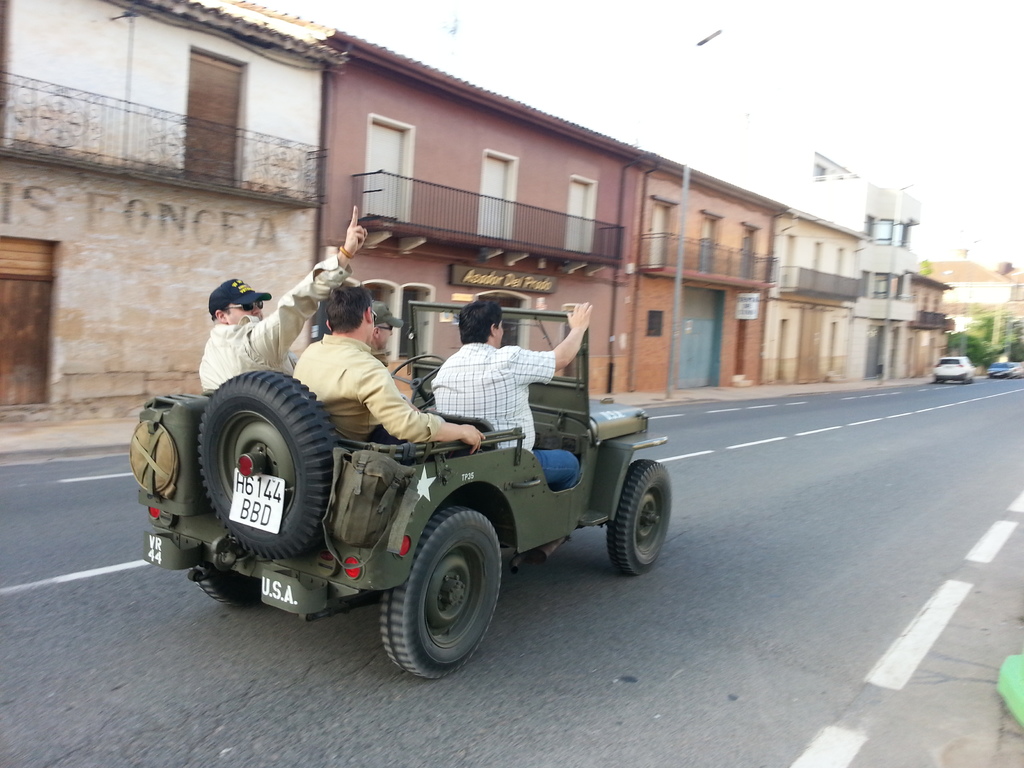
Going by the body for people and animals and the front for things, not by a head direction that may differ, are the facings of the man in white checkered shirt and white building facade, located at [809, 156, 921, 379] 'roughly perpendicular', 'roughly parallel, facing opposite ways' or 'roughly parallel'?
roughly perpendicular

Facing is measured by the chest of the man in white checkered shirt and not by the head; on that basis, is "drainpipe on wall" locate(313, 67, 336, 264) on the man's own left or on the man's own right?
on the man's own left

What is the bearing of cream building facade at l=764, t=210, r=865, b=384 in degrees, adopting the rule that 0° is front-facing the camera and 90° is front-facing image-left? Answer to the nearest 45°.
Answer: approximately 315°

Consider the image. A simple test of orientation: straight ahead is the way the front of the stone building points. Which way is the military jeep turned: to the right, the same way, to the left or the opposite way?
to the left

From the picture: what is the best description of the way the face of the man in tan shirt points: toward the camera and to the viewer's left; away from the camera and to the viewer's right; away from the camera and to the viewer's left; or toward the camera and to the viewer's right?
away from the camera and to the viewer's right

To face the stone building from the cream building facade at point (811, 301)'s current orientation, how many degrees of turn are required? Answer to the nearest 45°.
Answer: approximately 45° to its right

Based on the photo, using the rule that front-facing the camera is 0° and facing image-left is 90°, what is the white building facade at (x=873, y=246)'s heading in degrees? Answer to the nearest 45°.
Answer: approximately 315°

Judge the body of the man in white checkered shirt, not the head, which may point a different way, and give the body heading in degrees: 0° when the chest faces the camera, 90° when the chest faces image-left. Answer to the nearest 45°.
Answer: approximately 225°

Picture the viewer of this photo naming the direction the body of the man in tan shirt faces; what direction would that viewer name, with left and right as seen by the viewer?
facing away from the viewer and to the right of the viewer

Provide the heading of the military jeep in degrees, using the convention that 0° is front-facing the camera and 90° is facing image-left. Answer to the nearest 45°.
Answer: approximately 225°

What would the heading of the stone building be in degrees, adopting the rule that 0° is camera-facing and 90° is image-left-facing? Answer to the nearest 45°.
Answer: approximately 315°
